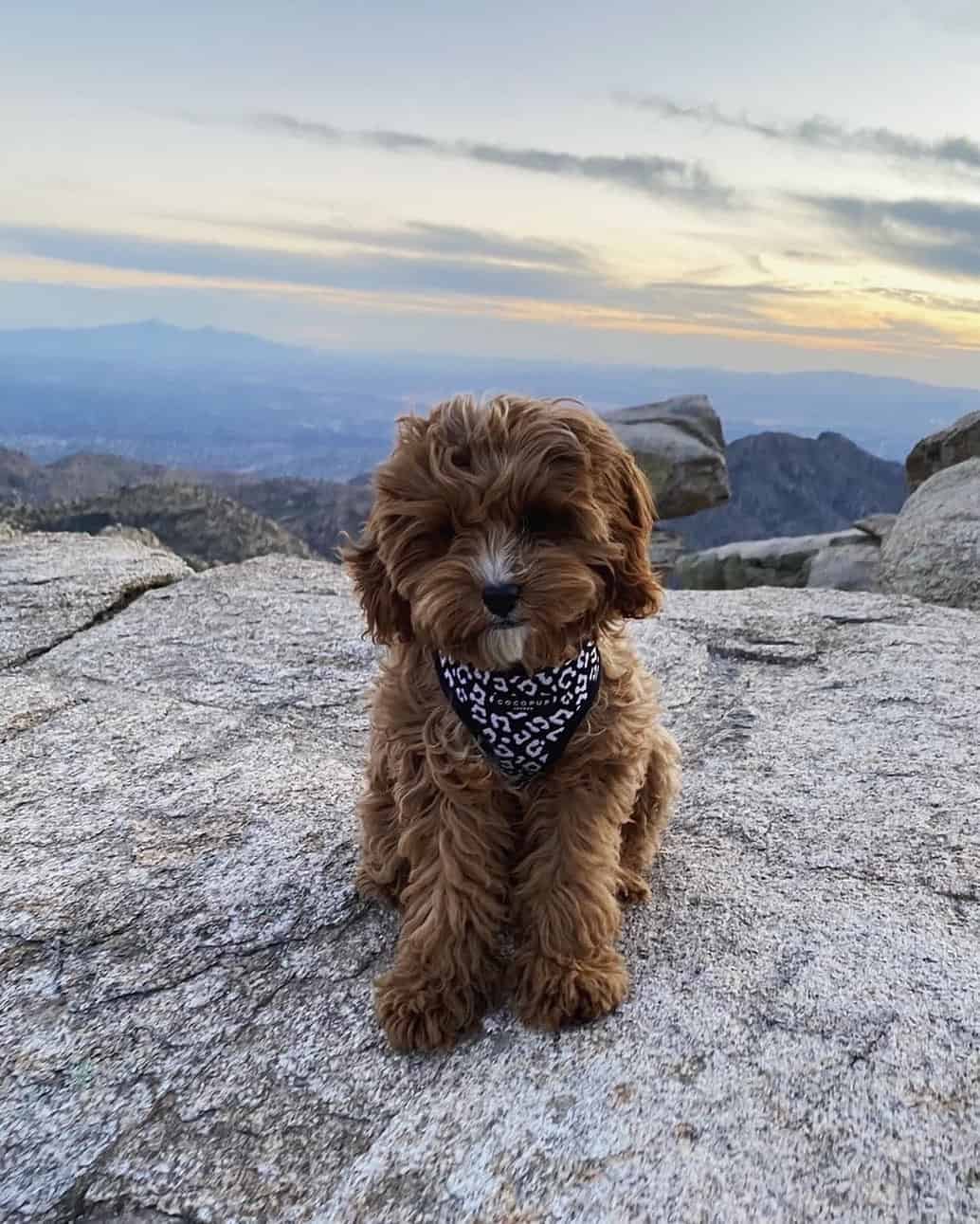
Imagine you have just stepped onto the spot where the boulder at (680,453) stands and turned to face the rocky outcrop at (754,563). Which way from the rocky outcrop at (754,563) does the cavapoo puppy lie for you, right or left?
right

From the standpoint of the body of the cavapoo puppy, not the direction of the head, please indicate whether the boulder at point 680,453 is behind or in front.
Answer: behind

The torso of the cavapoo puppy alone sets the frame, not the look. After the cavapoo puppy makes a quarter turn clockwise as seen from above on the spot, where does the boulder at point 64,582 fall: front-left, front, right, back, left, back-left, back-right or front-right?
front-right

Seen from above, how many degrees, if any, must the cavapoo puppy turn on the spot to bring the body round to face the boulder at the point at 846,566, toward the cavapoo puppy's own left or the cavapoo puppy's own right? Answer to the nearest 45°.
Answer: approximately 135° to the cavapoo puppy's own left

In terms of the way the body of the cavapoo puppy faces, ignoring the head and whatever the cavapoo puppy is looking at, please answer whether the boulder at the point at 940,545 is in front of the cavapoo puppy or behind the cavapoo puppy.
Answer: behind

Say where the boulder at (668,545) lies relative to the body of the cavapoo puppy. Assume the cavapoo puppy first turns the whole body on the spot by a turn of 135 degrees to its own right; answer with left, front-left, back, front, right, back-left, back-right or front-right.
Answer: front-right

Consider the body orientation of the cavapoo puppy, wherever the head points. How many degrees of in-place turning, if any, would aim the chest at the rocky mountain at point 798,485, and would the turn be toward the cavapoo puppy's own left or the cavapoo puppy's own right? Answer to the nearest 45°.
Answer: approximately 180°

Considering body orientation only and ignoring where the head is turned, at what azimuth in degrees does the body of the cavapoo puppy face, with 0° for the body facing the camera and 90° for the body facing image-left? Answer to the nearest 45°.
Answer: approximately 0°

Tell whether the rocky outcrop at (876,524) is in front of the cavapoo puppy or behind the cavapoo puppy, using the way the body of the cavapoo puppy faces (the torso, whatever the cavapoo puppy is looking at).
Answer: behind
